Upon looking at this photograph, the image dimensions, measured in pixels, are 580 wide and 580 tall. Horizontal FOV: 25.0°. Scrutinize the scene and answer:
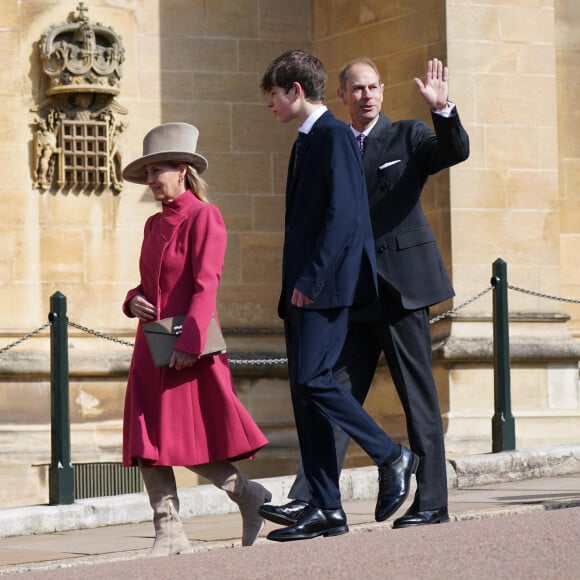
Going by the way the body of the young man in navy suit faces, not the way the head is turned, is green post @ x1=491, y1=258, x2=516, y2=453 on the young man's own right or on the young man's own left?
on the young man's own right

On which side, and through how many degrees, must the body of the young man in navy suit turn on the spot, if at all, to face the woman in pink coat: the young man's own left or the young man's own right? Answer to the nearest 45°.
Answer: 0° — they already face them

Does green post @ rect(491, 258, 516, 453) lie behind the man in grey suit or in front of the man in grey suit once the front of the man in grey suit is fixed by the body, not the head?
behind

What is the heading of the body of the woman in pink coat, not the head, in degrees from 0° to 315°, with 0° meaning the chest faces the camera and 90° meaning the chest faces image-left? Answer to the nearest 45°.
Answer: approximately 45°

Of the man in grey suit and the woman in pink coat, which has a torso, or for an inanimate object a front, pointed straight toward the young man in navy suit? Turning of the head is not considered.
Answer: the man in grey suit

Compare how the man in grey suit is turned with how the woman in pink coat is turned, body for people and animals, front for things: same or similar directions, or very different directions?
same or similar directions

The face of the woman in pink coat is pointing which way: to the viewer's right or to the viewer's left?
to the viewer's left

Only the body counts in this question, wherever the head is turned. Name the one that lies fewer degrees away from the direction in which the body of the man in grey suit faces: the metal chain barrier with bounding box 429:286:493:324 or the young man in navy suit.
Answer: the young man in navy suit

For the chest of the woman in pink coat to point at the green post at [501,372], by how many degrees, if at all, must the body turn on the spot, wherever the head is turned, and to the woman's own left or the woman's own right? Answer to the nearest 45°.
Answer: approximately 180°

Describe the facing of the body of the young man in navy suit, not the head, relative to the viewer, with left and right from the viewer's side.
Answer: facing to the left of the viewer

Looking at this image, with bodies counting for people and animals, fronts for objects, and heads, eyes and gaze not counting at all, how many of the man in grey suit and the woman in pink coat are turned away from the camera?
0

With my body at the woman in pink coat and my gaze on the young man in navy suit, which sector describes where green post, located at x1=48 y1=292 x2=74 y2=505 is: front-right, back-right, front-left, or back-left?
back-left

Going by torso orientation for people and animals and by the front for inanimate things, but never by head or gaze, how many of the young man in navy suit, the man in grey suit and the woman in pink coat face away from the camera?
0
